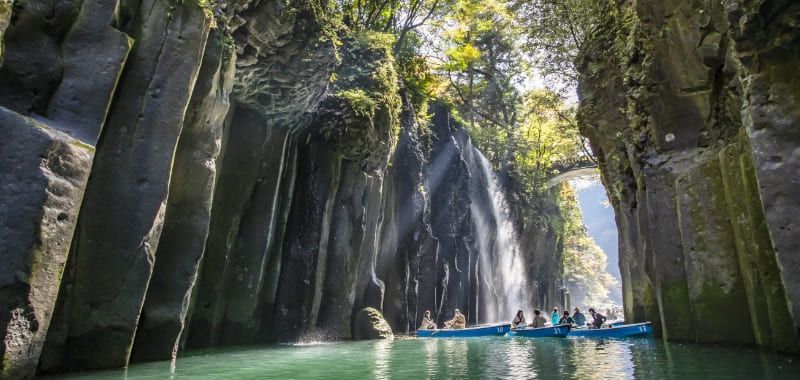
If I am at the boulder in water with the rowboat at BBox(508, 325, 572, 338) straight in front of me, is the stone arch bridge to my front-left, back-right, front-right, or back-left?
front-left

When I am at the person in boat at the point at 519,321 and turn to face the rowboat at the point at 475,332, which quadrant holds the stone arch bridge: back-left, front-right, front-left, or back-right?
back-right

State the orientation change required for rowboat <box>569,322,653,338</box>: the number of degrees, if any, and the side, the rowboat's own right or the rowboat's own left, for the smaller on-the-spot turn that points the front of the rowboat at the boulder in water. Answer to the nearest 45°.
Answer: approximately 180°

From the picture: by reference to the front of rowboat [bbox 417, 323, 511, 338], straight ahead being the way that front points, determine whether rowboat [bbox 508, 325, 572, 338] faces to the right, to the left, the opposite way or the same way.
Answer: the same way

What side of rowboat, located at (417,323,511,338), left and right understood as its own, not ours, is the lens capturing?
right

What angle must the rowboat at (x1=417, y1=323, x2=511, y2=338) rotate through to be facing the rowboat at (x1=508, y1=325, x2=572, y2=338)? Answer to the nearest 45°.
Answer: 0° — it already faces it

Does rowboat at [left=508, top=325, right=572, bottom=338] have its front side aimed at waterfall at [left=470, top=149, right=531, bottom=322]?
no

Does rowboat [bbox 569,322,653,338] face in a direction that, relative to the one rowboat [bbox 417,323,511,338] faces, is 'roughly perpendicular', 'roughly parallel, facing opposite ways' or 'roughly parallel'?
roughly parallel

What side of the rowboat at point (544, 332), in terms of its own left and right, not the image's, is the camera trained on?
right

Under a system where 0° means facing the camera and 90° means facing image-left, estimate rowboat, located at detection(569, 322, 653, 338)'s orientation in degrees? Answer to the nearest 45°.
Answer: approximately 270°

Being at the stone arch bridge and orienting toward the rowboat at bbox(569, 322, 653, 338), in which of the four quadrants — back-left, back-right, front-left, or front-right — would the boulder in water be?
front-right

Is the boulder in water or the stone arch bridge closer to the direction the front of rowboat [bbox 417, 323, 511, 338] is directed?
the stone arch bridge

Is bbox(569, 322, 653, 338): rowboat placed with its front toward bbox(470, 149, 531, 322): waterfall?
no
